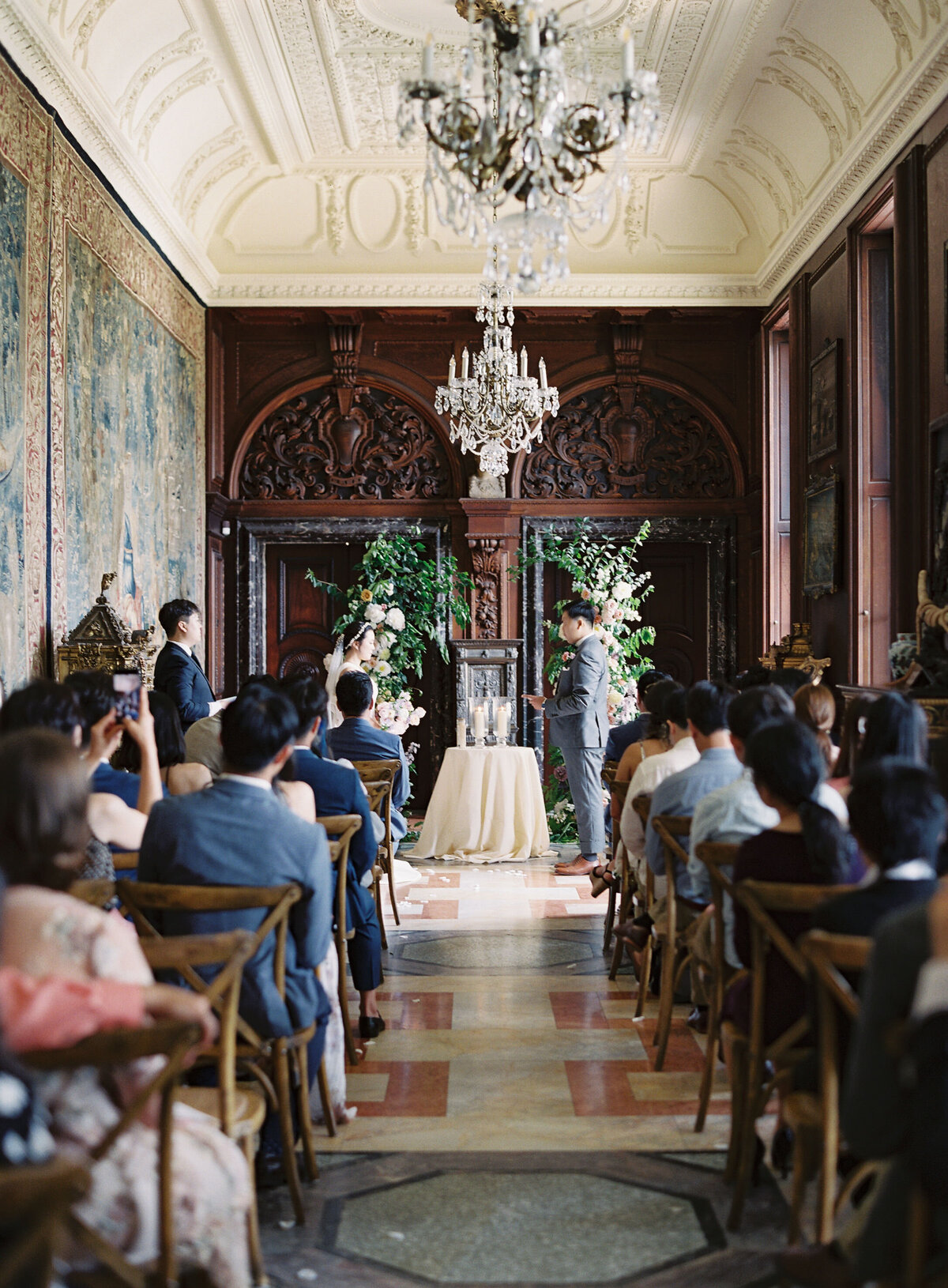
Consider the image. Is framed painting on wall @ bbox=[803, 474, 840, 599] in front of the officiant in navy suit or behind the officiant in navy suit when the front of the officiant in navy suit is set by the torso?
in front

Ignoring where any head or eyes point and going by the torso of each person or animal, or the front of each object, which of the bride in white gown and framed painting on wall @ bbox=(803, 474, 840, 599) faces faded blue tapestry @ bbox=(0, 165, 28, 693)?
the framed painting on wall

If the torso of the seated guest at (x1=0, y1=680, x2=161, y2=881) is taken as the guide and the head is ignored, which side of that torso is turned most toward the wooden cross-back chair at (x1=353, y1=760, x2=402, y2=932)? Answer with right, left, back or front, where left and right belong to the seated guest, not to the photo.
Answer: front

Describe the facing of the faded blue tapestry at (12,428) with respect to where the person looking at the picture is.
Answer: facing to the right of the viewer

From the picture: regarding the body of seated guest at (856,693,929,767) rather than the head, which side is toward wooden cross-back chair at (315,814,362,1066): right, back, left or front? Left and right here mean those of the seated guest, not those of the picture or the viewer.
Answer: left

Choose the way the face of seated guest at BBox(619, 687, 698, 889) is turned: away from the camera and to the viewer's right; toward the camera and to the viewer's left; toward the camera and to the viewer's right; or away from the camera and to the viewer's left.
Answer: away from the camera and to the viewer's left

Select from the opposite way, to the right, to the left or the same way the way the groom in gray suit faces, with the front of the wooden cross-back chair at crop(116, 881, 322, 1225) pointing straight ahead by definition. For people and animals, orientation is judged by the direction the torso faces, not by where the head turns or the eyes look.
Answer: to the left

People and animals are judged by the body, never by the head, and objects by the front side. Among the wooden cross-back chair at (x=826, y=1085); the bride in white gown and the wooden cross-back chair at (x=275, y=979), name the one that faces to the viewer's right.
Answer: the bride in white gown

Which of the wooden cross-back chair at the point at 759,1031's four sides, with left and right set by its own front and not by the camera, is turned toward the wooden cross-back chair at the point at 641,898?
front

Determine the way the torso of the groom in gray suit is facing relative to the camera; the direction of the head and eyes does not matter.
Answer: to the viewer's left

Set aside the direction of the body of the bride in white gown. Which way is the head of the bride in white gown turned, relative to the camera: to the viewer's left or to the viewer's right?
to the viewer's right

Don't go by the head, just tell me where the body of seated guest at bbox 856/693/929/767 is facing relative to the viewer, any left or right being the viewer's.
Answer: facing away from the viewer

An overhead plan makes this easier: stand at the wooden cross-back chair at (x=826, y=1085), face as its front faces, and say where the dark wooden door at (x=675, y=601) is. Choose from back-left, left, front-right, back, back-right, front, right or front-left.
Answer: front-right

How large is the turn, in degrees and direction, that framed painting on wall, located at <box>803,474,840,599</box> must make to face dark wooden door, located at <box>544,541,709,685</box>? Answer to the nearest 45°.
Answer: approximately 90° to its right

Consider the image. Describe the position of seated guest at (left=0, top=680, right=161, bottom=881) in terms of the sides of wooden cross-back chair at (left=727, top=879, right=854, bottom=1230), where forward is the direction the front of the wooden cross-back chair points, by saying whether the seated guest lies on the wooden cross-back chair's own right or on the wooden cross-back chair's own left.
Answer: on the wooden cross-back chair's own left

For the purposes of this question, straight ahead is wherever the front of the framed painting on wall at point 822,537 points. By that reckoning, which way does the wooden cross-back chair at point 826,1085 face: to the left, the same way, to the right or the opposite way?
to the right

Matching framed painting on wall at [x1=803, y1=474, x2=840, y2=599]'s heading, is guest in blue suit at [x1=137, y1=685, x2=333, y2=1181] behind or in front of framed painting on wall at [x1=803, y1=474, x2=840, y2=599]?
in front
